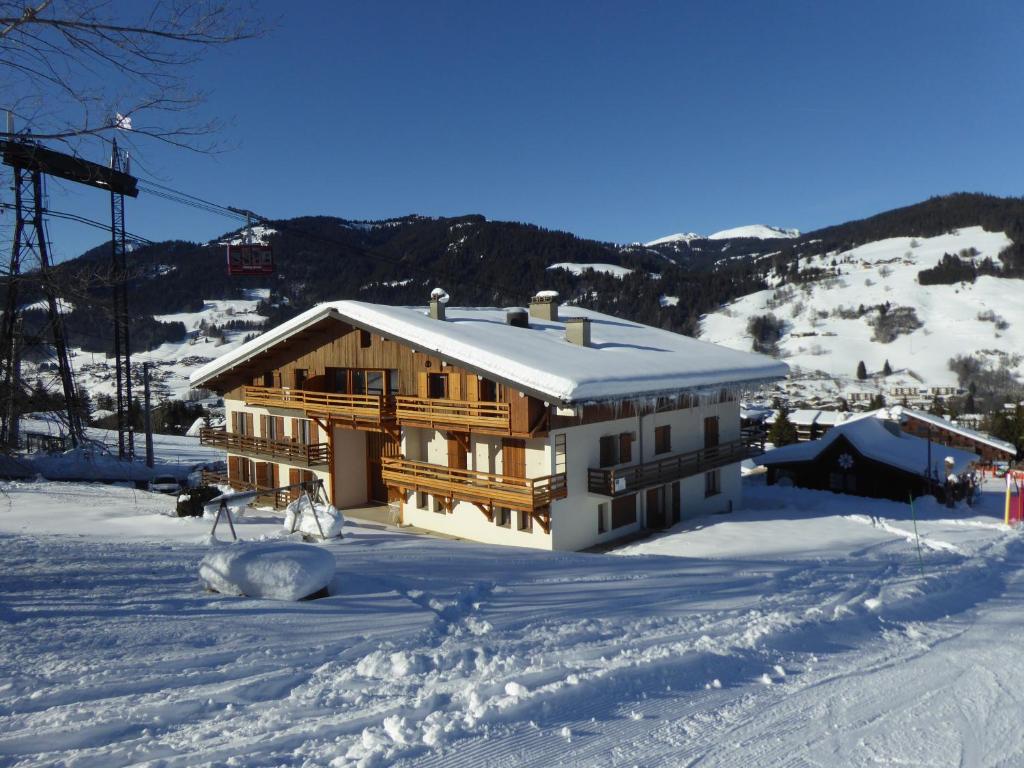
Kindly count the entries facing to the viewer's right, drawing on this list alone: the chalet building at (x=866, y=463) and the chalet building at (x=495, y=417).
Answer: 0

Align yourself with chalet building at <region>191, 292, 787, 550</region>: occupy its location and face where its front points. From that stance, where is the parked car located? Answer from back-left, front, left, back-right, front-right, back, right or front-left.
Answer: right

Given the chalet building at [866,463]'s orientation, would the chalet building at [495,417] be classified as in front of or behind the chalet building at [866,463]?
in front

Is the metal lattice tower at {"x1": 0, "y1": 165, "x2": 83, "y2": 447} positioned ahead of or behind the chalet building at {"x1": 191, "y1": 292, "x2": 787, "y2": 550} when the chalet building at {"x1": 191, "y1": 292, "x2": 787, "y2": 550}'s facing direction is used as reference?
ahead

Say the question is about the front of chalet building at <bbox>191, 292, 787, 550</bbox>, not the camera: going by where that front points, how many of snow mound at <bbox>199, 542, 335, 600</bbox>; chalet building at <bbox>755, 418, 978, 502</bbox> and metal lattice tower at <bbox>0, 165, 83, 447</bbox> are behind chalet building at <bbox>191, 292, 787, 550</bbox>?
1

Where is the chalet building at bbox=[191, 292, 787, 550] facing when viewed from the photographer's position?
facing the viewer and to the left of the viewer

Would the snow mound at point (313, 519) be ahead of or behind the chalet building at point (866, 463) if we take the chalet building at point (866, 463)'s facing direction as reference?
ahead

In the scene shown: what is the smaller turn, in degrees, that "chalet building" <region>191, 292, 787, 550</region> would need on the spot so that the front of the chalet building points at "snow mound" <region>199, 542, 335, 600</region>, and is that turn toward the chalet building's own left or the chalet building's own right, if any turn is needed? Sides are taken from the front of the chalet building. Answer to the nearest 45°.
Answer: approximately 45° to the chalet building's own left

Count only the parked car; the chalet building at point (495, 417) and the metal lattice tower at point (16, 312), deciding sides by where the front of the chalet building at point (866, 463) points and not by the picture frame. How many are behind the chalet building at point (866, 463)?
0

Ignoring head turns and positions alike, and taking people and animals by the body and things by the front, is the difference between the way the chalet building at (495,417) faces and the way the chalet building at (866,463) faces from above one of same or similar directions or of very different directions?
same or similar directions

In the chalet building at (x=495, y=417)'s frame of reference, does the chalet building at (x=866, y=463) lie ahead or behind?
behind

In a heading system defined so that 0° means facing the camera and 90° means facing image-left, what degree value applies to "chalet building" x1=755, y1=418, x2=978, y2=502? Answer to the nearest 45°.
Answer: approximately 45°
